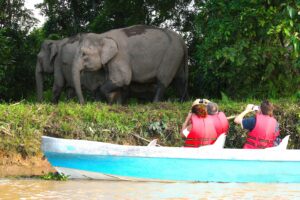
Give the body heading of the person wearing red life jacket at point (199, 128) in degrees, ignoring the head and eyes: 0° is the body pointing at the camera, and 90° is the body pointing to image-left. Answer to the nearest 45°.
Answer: approximately 180°

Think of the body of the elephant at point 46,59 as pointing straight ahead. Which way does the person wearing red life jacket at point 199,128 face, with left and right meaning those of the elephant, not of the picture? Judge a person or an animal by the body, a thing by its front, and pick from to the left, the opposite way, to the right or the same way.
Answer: to the right

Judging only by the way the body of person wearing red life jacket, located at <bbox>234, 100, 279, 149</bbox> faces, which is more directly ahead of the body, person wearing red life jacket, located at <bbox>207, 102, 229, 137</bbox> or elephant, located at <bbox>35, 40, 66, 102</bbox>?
the elephant

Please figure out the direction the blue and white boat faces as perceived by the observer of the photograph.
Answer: facing to the left of the viewer

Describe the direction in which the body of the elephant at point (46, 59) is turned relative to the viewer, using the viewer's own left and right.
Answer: facing to the left of the viewer

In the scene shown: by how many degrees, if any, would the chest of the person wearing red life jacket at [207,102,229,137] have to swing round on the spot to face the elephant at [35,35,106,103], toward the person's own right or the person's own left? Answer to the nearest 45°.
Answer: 0° — they already face it

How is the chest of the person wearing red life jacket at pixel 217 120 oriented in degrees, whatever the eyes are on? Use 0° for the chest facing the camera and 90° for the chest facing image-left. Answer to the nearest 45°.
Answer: approximately 135°

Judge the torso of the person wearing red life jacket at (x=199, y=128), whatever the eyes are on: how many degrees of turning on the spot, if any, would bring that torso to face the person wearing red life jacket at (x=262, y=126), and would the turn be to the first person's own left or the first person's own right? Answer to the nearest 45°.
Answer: approximately 90° to the first person's own right
